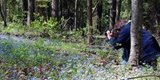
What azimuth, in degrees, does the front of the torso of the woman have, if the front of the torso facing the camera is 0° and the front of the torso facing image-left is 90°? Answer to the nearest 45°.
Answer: approximately 90°

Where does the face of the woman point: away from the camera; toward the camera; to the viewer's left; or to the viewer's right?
to the viewer's left
